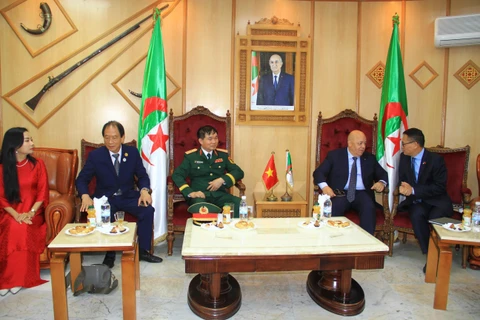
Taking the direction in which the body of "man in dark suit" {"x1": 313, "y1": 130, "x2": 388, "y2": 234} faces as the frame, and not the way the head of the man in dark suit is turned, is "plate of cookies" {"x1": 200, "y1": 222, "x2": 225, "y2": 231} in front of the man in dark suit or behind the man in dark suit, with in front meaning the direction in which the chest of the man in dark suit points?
in front

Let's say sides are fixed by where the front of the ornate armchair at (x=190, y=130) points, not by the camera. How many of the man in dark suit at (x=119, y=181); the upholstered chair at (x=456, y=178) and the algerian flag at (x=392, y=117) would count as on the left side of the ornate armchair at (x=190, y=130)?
2

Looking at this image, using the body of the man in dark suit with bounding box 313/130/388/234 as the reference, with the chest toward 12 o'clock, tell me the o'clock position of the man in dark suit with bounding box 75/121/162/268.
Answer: the man in dark suit with bounding box 75/121/162/268 is roughly at 2 o'clock from the man in dark suit with bounding box 313/130/388/234.

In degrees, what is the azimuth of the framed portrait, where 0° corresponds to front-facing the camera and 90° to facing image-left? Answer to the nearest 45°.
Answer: approximately 0°

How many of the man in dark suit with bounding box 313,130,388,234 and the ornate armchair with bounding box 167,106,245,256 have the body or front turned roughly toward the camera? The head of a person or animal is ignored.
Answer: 2

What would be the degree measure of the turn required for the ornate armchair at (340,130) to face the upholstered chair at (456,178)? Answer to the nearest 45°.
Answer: approximately 90° to its left

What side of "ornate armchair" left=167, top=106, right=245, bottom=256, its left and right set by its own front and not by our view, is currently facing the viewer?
front

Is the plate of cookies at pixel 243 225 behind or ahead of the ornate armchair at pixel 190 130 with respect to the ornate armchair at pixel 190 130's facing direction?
ahead

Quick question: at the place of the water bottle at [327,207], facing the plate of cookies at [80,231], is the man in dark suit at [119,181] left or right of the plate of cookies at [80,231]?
right

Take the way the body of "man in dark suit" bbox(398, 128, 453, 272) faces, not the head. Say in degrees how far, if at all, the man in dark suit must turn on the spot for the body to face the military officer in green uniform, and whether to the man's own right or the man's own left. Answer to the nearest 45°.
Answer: approximately 45° to the man's own right

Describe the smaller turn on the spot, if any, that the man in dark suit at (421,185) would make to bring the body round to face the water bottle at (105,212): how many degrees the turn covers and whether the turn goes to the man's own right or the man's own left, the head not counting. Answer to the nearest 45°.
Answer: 0° — they already face it
